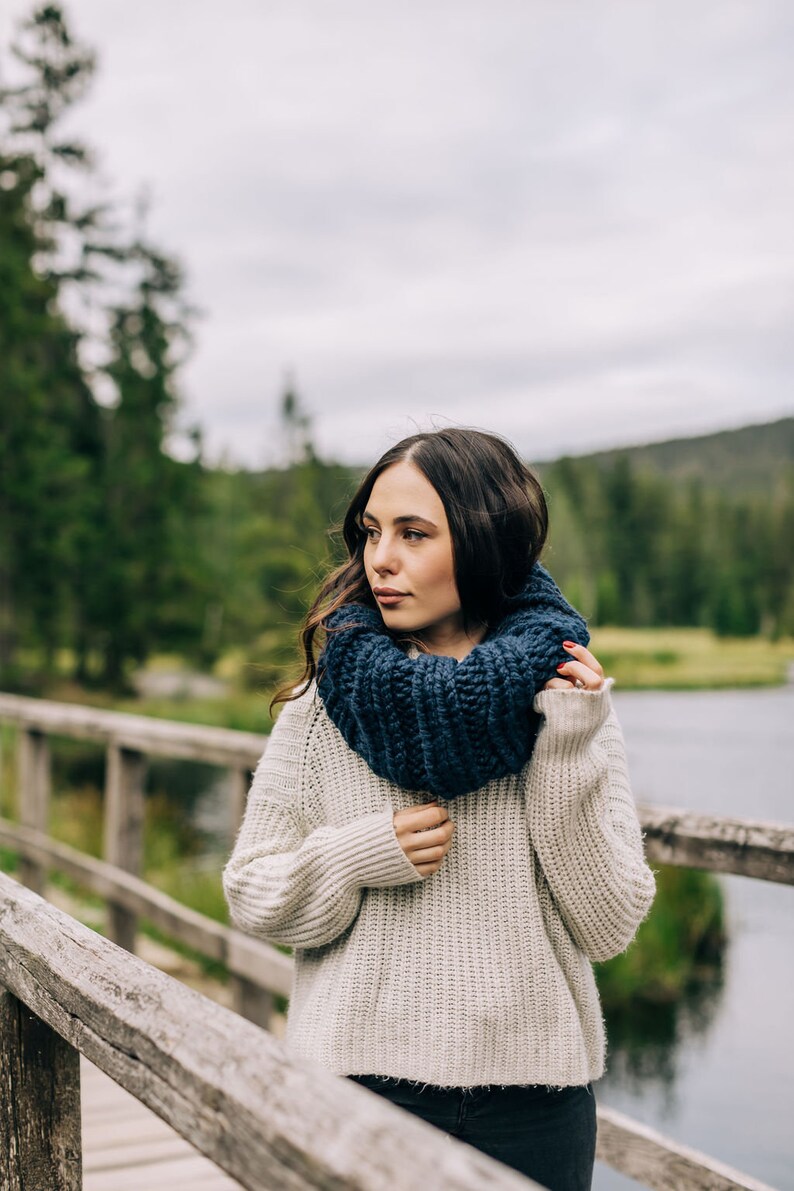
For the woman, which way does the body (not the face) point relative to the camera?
toward the camera

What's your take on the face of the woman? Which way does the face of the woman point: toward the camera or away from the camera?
toward the camera
